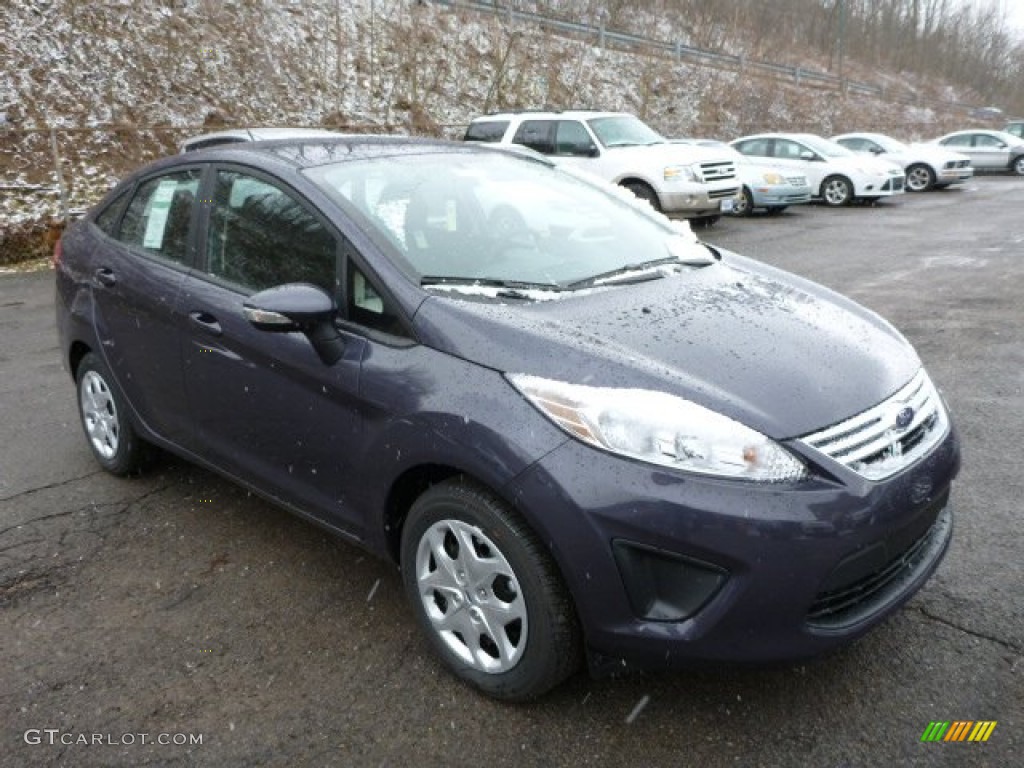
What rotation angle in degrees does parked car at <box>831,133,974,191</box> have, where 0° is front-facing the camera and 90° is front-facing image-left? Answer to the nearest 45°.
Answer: approximately 315°

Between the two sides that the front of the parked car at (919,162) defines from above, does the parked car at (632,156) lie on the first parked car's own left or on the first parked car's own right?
on the first parked car's own right

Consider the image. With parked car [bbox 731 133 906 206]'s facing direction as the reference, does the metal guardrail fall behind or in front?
behind

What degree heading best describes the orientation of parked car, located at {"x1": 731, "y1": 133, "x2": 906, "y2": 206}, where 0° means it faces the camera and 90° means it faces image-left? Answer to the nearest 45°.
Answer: approximately 315°

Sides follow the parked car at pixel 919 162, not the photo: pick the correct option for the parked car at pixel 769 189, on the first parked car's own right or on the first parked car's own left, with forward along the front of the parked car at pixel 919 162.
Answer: on the first parked car's own right

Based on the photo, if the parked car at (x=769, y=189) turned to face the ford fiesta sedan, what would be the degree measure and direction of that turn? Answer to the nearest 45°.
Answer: approximately 45° to its right

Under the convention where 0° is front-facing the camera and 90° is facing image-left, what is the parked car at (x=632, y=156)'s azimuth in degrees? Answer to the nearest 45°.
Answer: approximately 315°

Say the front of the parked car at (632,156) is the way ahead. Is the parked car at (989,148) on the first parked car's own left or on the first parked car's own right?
on the first parked car's own left

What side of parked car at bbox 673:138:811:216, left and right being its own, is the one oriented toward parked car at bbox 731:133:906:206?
left

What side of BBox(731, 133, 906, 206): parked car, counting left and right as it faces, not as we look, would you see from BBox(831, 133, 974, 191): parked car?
left
